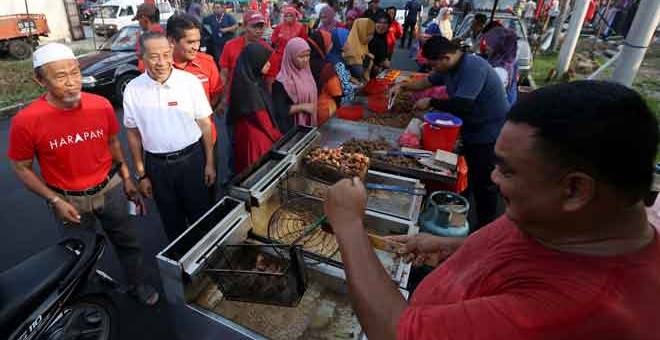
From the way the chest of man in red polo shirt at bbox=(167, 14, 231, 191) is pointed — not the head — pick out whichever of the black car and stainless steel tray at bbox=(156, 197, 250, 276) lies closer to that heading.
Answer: the stainless steel tray

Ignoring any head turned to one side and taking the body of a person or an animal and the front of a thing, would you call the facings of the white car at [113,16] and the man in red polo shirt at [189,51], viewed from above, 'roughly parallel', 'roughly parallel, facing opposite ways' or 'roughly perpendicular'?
roughly perpendicular

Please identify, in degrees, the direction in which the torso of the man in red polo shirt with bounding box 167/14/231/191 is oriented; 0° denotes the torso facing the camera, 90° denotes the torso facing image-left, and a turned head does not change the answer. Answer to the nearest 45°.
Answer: approximately 315°
